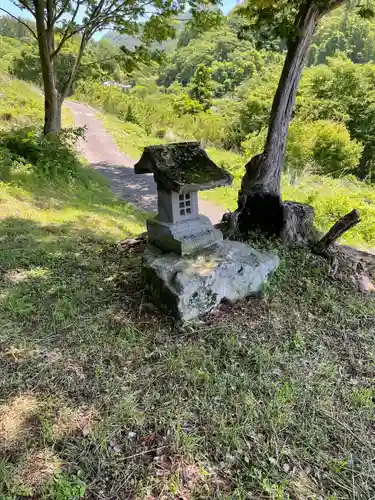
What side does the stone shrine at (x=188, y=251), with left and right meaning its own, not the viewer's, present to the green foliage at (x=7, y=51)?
back

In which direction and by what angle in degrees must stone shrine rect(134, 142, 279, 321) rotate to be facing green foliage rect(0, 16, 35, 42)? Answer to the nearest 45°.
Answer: approximately 180°

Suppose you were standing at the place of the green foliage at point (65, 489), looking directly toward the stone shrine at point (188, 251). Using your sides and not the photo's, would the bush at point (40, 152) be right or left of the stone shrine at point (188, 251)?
left

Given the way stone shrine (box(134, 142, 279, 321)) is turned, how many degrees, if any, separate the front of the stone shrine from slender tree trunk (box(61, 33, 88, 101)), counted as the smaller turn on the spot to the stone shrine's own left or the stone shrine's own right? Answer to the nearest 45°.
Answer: approximately 180°

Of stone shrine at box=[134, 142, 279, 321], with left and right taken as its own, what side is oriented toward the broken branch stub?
left

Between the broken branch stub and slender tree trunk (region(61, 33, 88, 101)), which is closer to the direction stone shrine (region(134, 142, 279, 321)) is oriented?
the broken branch stub

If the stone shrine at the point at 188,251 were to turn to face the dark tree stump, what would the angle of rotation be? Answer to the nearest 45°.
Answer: approximately 90° to its left

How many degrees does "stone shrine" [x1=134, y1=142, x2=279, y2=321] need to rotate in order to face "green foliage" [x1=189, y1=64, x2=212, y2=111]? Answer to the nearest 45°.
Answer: approximately 135° to its left

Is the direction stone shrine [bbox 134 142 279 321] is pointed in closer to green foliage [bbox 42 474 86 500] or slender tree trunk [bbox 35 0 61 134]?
the green foliage

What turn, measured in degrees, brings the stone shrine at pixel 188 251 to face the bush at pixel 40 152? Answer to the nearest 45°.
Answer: approximately 180°
